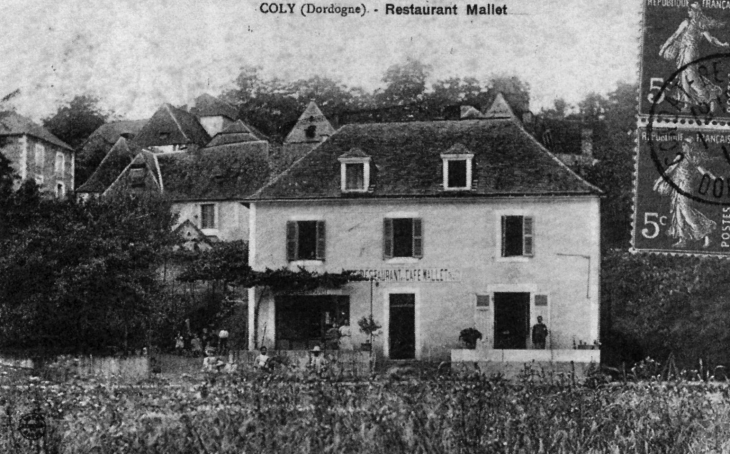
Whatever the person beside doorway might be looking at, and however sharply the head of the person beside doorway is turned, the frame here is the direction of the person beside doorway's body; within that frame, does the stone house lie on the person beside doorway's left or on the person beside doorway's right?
on the person beside doorway's right

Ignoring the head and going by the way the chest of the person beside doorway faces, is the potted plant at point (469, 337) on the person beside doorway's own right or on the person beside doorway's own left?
on the person beside doorway's own right

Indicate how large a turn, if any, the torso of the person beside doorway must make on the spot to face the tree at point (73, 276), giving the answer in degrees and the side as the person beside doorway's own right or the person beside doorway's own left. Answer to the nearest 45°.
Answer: approximately 90° to the person beside doorway's own right

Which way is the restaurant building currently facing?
toward the camera

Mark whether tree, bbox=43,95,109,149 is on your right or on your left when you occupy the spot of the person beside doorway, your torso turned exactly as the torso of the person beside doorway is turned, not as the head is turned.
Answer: on your right
